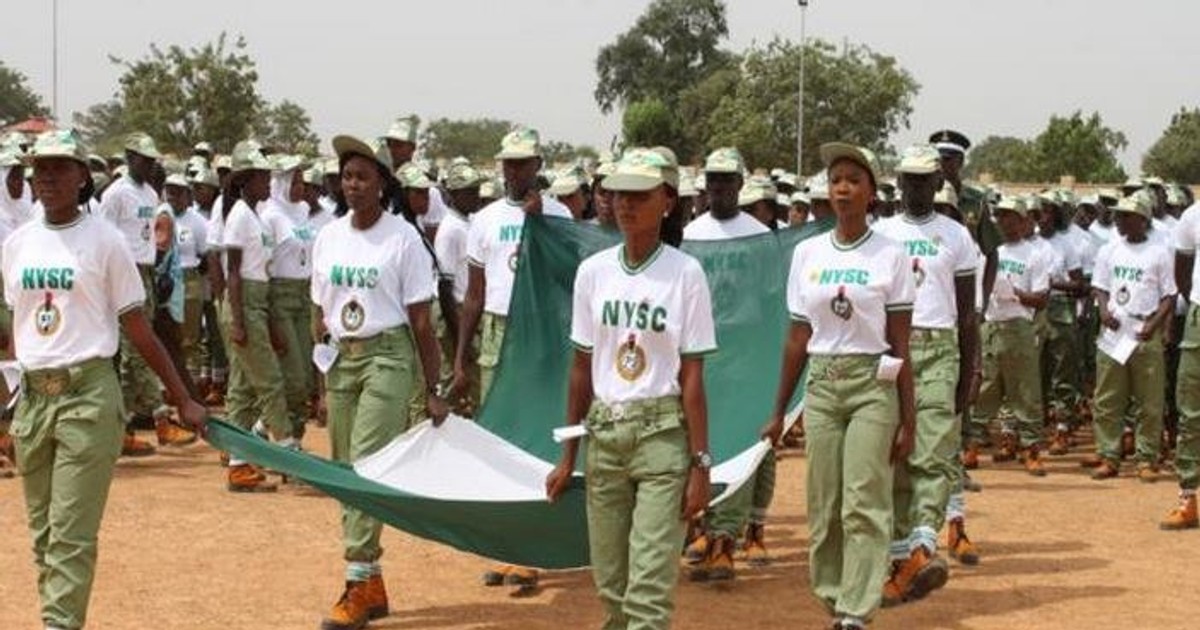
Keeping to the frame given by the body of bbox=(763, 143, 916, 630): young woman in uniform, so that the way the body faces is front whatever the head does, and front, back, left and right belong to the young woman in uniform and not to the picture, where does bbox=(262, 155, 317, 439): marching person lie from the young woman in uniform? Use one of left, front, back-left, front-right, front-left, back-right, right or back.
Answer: back-right

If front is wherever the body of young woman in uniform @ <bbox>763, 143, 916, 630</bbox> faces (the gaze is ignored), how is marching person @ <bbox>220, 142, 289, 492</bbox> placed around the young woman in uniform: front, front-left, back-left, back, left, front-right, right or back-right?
back-right

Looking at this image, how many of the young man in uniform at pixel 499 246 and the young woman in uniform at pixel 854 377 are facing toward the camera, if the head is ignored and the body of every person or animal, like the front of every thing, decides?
2

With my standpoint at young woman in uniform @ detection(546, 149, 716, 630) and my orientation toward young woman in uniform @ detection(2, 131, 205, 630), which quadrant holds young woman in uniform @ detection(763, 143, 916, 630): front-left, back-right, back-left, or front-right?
back-right

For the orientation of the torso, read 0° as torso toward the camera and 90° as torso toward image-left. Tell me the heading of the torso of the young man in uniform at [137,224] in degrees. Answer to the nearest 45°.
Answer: approximately 315°

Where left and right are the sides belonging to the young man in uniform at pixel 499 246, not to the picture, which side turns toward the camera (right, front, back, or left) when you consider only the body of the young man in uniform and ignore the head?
front

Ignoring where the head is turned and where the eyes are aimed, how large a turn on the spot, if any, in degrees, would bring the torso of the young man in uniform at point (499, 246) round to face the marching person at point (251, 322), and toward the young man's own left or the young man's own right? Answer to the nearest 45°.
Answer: approximately 135° to the young man's own right

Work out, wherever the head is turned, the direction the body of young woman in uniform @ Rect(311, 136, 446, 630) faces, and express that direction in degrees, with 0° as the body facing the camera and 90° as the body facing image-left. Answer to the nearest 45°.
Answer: approximately 45°

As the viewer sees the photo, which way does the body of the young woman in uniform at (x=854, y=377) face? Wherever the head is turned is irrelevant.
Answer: toward the camera
